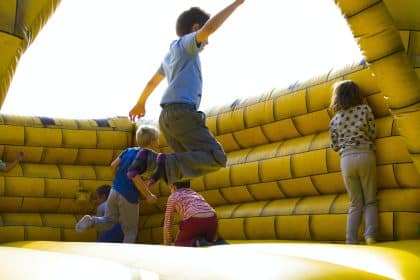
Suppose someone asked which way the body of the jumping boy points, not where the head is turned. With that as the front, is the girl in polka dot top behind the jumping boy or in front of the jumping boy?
in front

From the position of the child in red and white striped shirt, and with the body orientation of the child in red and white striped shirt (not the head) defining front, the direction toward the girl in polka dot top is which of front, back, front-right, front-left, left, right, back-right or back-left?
back-right

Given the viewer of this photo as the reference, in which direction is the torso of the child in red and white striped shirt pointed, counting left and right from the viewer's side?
facing away from the viewer and to the left of the viewer

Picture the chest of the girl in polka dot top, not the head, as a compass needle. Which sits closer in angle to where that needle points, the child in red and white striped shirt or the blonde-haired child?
the blonde-haired child

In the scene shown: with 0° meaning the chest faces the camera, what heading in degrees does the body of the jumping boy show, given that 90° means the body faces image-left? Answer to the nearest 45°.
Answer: approximately 225°

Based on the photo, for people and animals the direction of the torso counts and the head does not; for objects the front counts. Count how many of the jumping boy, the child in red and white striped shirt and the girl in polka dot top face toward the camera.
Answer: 0

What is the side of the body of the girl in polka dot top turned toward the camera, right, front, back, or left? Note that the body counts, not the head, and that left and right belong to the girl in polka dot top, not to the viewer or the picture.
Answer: back

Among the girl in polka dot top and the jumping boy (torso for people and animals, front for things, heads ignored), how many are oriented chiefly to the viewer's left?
0

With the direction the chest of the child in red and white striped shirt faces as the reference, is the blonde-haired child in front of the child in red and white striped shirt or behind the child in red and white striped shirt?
in front

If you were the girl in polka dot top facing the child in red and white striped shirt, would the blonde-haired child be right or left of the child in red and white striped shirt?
right
